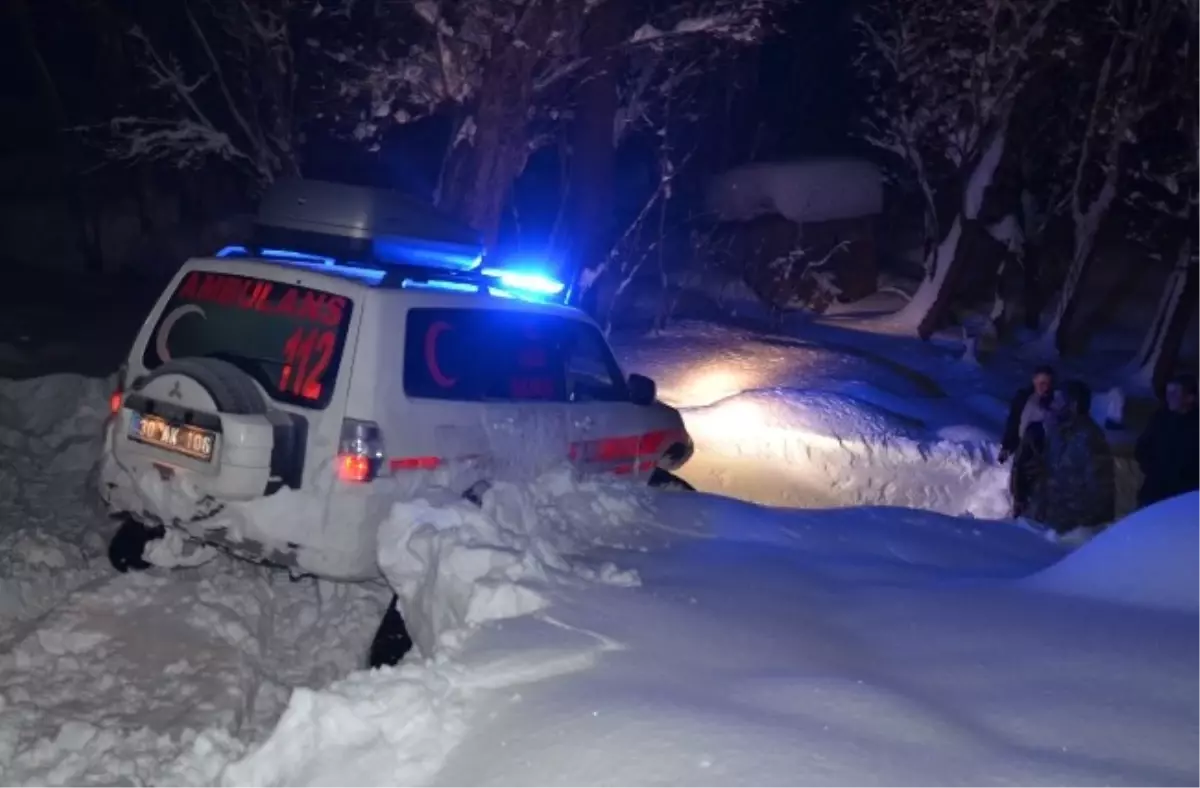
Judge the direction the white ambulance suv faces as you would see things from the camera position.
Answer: facing away from the viewer and to the right of the viewer

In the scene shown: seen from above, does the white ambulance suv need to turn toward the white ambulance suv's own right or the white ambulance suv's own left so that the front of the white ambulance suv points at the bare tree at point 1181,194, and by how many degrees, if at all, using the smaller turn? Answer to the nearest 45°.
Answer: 0° — it already faces it

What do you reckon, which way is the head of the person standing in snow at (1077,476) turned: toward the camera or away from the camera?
away from the camera

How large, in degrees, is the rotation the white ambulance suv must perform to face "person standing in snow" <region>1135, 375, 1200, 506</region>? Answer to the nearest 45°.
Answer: approximately 45° to its right

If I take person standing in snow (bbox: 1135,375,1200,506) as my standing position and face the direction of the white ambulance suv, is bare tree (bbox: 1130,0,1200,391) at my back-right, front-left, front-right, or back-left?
back-right

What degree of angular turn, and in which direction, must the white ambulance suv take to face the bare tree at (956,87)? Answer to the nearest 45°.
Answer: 0° — it already faces it
